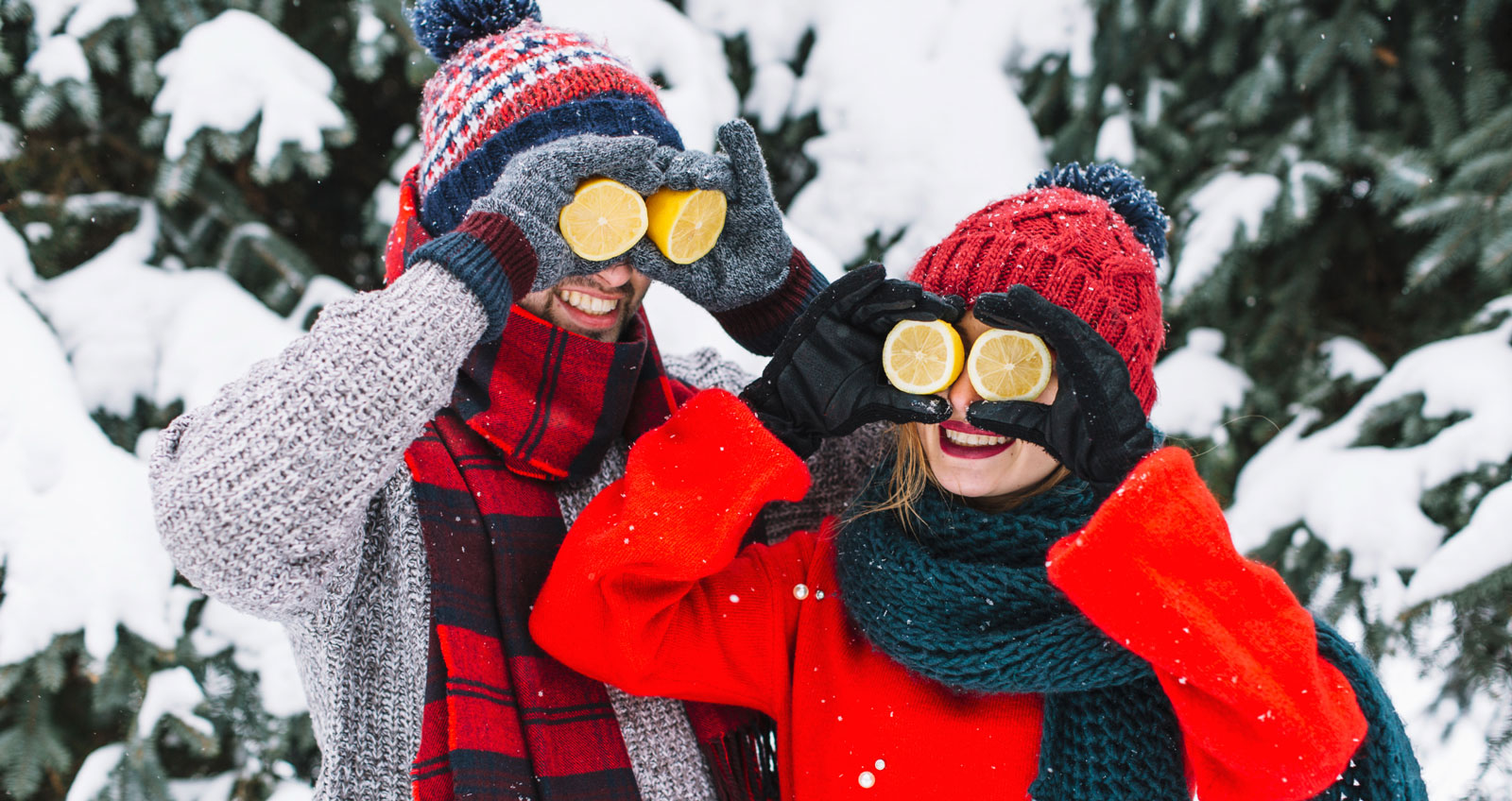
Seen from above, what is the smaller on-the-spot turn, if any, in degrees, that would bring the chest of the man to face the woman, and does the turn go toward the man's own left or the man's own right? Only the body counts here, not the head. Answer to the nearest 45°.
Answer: approximately 45° to the man's own left

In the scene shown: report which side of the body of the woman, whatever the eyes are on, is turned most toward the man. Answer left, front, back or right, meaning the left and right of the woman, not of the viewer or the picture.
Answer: right

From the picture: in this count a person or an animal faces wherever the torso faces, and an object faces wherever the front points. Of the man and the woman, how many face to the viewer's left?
0

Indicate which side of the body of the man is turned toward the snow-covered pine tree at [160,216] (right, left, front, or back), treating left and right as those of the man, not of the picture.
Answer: back

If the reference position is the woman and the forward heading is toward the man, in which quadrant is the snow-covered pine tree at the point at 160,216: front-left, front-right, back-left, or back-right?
front-right

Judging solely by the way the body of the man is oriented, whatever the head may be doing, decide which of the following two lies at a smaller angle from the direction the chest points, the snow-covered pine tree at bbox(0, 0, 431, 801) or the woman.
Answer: the woman

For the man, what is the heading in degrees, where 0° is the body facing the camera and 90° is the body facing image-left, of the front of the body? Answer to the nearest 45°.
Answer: approximately 315°

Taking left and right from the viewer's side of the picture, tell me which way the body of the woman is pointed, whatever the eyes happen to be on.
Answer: facing the viewer

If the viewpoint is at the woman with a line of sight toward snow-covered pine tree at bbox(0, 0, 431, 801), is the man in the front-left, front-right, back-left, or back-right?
front-left
